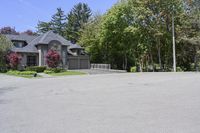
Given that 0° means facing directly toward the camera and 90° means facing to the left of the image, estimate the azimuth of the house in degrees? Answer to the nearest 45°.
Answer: approximately 0°

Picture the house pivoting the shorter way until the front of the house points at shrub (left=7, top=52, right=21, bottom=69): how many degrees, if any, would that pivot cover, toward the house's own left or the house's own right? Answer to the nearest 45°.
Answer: approximately 45° to the house's own right

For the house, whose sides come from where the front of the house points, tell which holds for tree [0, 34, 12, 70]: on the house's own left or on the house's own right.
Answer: on the house's own right

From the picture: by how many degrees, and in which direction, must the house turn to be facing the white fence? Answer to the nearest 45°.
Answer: approximately 90° to its left
